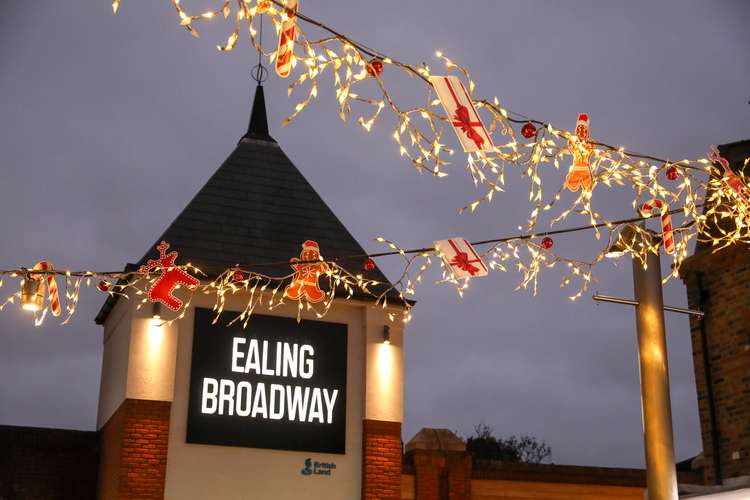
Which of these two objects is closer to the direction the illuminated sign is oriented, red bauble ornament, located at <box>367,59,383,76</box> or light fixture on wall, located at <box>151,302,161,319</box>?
the red bauble ornament

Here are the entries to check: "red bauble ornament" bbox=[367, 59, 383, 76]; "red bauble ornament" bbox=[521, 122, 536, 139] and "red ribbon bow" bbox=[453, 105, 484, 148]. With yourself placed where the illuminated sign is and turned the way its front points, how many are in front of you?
3

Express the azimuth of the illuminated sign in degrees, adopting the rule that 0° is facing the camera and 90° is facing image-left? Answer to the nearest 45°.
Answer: approximately 0°

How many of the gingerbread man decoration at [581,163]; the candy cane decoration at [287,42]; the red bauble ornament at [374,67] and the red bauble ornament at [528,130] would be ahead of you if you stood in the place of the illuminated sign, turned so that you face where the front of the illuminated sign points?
4

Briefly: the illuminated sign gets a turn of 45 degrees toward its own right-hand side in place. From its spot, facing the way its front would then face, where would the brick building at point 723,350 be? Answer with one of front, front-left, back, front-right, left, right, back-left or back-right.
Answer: back-left

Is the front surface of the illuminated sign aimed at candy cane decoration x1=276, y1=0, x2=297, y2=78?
yes

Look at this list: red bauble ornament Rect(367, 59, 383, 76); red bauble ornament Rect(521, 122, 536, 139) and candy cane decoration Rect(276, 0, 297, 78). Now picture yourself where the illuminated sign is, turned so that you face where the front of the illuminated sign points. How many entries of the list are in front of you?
3

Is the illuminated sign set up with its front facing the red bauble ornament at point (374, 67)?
yes

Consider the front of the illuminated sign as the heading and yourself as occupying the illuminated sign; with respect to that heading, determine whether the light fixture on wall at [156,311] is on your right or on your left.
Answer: on your right
